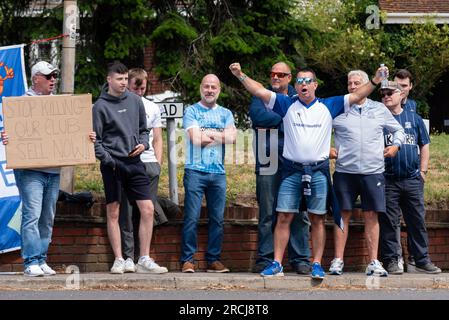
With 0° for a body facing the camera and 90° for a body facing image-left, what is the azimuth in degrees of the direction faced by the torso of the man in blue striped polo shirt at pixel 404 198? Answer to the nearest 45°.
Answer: approximately 0°

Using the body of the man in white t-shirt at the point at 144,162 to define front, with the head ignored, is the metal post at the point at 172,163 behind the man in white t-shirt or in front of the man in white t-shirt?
behind

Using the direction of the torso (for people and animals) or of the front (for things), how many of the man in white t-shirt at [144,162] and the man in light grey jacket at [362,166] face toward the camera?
2

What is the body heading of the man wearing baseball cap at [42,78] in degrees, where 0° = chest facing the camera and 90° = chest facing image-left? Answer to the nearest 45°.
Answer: approximately 315°

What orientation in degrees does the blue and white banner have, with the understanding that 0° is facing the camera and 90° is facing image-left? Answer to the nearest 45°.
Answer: approximately 0°

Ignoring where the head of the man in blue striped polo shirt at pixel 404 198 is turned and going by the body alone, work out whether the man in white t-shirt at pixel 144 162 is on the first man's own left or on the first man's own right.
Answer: on the first man's own right
